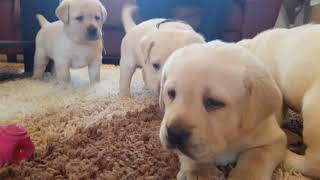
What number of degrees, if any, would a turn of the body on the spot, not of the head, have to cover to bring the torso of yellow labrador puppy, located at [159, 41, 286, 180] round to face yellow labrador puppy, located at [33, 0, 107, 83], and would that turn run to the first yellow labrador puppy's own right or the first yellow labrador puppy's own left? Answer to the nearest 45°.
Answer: approximately 90° to the first yellow labrador puppy's own right

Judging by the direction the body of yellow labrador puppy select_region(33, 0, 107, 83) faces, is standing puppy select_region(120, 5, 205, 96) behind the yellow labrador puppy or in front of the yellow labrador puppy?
in front

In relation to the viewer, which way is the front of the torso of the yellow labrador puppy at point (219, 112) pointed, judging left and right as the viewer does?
facing the viewer and to the left of the viewer

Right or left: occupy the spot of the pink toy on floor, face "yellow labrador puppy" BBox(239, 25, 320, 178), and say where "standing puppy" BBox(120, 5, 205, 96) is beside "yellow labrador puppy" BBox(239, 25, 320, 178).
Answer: left

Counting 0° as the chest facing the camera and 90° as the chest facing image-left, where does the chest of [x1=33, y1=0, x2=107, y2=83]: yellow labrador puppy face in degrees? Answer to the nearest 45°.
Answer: approximately 315°

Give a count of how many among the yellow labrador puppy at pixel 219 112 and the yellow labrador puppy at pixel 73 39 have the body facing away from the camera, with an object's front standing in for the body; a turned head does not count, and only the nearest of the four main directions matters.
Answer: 0

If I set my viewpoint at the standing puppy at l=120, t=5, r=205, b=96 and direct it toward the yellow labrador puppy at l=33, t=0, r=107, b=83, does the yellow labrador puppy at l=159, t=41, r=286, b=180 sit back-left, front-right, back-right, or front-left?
back-left

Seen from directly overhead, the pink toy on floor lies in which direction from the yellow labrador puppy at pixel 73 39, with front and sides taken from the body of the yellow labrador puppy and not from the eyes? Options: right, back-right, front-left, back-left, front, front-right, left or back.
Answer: front-right

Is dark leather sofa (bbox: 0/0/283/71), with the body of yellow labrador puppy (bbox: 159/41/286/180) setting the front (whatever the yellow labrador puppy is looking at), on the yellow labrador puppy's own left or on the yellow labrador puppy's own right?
on the yellow labrador puppy's own right
